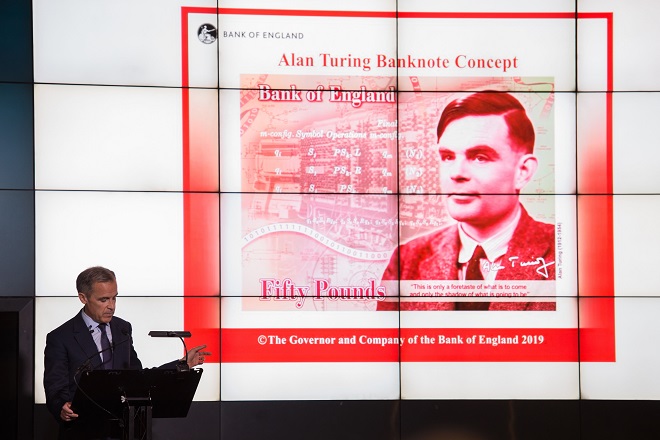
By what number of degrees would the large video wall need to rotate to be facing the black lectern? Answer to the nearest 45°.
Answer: approximately 45° to its right

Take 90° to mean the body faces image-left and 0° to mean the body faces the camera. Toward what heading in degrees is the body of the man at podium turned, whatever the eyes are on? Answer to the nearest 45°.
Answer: approximately 315°

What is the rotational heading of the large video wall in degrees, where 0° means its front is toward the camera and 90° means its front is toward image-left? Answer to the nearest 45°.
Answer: approximately 0°

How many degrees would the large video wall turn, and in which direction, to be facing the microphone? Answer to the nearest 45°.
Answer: approximately 45° to its right

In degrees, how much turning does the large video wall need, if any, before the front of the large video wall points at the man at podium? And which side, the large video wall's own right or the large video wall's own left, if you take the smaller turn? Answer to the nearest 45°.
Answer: approximately 45° to the large video wall's own right
